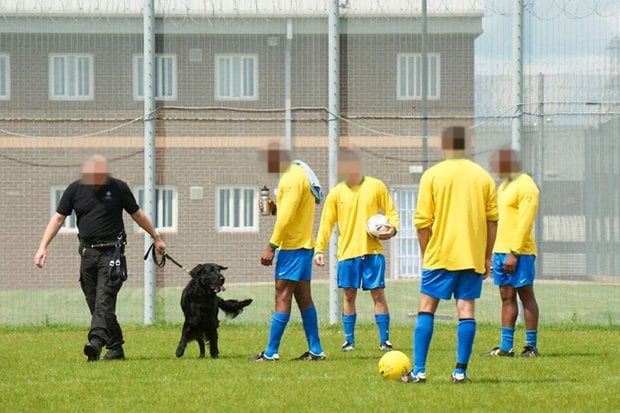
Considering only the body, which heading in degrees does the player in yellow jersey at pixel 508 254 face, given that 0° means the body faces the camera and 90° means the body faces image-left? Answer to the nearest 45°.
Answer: approximately 45°

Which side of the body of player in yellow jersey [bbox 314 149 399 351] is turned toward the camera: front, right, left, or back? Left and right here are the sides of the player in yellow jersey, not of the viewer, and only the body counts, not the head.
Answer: front

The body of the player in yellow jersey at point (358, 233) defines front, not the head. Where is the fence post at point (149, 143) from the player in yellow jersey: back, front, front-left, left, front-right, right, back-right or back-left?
back-right

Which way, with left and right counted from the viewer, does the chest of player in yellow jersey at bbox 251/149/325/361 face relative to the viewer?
facing to the left of the viewer

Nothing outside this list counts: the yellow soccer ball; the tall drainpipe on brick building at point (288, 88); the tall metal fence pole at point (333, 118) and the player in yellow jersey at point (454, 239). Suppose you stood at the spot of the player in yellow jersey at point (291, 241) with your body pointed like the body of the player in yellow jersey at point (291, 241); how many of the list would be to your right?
2

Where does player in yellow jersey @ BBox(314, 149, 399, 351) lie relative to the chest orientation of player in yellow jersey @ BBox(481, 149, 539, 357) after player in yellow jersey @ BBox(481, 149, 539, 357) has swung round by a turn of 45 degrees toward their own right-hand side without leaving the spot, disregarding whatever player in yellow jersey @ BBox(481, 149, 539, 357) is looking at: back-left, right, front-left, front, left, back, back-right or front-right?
front

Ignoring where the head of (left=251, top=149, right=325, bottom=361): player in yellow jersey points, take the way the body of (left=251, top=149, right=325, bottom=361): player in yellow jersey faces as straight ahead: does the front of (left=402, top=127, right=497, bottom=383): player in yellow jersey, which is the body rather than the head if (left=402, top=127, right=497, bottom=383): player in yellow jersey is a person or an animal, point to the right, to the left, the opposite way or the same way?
to the right

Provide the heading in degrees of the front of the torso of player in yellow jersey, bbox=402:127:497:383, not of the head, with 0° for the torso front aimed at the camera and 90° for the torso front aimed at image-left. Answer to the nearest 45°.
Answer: approximately 180°

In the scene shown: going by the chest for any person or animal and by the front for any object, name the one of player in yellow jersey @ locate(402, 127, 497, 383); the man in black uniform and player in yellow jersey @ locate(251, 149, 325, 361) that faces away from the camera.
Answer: player in yellow jersey @ locate(402, 127, 497, 383)

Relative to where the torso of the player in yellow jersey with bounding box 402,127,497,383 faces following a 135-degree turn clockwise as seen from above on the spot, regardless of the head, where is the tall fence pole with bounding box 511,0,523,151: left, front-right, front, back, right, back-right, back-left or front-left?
back-left

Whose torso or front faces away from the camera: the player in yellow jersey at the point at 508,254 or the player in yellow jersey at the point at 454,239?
the player in yellow jersey at the point at 454,239

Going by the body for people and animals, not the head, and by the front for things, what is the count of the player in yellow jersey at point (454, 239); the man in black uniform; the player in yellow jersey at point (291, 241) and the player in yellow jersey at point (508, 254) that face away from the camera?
1

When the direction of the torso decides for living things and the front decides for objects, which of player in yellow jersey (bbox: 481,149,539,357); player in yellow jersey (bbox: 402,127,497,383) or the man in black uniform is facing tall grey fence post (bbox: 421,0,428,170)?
player in yellow jersey (bbox: 402,127,497,383)

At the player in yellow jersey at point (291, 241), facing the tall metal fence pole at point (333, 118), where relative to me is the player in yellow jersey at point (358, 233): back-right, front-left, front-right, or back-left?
front-right
